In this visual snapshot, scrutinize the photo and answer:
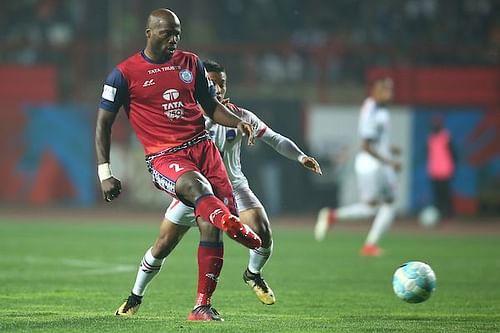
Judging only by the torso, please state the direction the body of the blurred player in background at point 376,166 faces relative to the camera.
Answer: to the viewer's right

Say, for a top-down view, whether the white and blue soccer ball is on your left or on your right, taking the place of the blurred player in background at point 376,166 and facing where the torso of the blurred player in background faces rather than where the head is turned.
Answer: on your right

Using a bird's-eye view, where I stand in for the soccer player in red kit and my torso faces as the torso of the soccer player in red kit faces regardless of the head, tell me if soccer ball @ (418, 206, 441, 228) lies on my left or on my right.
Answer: on my left

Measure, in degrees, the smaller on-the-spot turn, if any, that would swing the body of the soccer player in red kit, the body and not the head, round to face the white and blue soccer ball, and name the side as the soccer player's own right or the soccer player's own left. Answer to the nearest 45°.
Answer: approximately 45° to the soccer player's own left

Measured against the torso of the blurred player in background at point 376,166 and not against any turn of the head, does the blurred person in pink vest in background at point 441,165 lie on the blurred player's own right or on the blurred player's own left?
on the blurred player's own left

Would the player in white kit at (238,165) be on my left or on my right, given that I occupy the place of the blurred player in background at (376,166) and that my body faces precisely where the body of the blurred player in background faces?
on my right

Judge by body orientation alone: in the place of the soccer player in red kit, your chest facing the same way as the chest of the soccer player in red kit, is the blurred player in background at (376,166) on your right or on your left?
on your left
